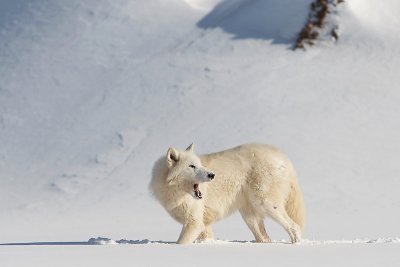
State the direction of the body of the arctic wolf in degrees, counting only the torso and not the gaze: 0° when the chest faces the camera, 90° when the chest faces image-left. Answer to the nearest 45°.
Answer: approximately 90°
